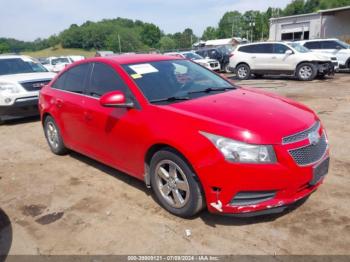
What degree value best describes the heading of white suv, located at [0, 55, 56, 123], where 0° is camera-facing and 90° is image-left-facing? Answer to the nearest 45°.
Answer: approximately 315°

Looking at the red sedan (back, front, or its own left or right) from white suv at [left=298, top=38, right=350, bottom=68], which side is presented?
left

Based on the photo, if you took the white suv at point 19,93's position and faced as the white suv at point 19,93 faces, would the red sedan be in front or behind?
in front

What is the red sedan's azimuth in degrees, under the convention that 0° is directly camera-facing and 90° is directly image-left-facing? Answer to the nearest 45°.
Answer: approximately 315°

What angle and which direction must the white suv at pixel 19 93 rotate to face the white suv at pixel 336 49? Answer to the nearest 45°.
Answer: approximately 45° to its left

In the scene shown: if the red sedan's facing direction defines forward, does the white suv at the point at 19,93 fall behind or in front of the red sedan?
behind

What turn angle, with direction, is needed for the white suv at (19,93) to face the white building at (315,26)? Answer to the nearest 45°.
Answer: approximately 90° to its left

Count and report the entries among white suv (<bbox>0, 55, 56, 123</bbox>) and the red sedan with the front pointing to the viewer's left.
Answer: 0
